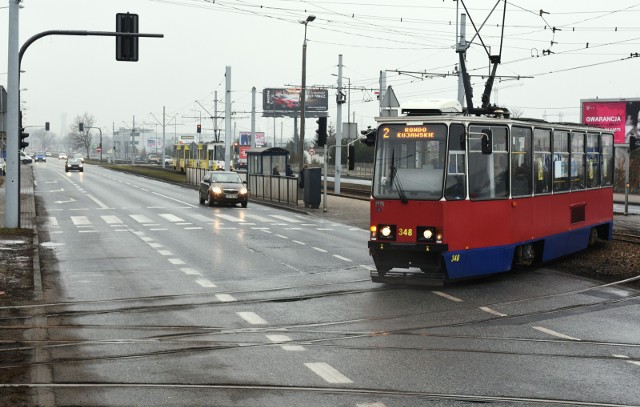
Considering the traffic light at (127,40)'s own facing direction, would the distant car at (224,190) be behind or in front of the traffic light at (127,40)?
in front

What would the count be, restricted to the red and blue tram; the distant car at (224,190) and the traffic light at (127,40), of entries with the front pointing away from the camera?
1

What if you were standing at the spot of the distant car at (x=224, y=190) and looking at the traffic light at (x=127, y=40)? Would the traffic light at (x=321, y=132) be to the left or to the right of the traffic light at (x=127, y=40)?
left

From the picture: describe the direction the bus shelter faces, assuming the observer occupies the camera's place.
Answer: facing away from the viewer and to the right of the viewer

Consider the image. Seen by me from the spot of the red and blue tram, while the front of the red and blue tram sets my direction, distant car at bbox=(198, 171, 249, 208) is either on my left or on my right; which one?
on my right

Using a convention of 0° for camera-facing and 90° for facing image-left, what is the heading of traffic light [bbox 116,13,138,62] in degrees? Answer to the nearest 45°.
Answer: approximately 180°
